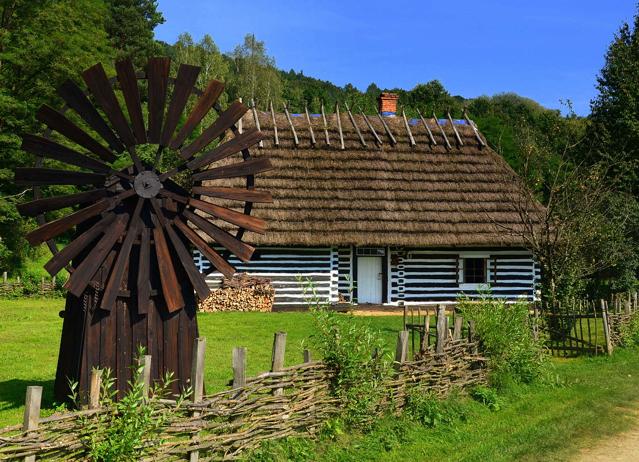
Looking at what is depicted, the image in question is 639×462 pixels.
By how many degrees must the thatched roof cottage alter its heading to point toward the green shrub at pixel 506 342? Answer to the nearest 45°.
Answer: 0° — it already faces it

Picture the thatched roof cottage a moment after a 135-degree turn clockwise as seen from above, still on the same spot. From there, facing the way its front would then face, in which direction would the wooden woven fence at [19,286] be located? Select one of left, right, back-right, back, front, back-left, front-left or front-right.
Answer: front-left

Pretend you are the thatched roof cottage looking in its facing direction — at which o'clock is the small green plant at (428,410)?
The small green plant is roughly at 12 o'clock from the thatched roof cottage.

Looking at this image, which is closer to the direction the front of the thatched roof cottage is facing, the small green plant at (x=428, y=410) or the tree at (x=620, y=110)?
the small green plant

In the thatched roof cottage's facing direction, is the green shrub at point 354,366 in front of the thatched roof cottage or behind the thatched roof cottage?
in front

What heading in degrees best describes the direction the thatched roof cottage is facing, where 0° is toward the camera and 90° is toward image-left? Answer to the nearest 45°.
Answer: approximately 0°

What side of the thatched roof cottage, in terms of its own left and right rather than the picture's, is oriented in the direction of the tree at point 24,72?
right

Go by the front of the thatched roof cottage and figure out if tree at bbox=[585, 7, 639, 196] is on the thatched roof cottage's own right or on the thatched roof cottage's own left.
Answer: on the thatched roof cottage's own left

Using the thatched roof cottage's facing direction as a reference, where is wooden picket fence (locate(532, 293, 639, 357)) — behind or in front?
in front

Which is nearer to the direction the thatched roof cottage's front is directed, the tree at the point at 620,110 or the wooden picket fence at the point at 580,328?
the wooden picket fence

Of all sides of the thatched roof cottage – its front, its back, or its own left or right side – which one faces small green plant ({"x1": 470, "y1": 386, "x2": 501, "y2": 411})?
front

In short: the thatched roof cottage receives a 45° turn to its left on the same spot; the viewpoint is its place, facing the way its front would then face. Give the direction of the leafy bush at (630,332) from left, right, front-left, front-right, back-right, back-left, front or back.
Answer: front
